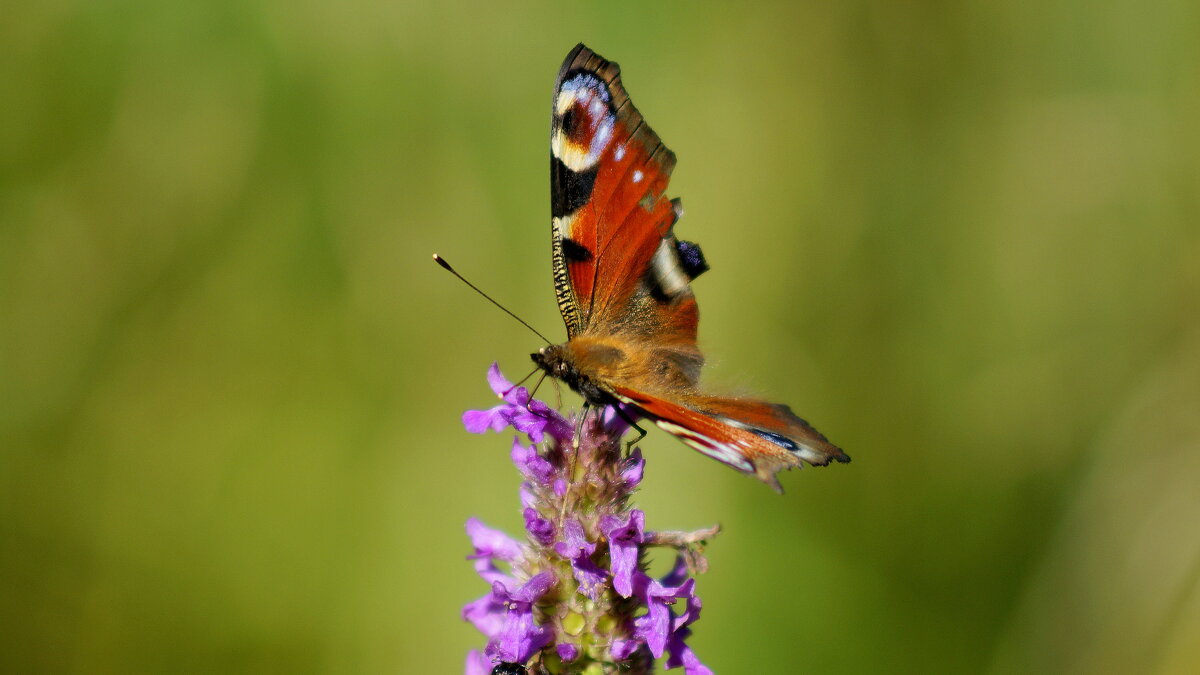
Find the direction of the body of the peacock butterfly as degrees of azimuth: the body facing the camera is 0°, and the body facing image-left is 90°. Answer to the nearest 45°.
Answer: approximately 90°
